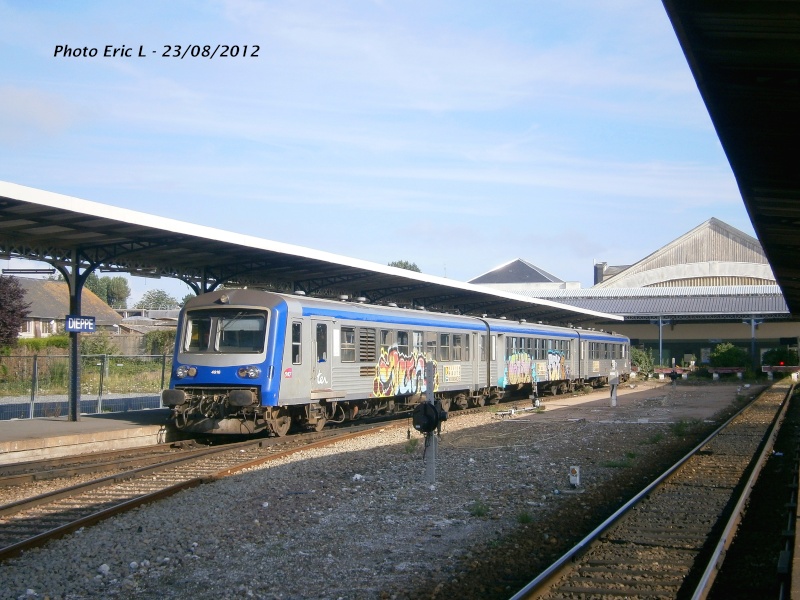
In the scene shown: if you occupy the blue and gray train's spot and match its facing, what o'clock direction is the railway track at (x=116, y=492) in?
The railway track is roughly at 11 o'clock from the blue and gray train.

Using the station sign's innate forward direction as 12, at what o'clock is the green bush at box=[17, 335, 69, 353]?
The green bush is roughly at 6 o'clock from the station sign.

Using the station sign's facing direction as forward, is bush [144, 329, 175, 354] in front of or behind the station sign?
behind

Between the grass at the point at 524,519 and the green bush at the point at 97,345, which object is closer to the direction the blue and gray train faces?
the grass

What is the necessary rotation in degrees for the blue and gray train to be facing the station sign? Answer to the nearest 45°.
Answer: approximately 45° to its right

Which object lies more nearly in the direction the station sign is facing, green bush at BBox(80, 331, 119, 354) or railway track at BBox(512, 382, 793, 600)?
the railway track

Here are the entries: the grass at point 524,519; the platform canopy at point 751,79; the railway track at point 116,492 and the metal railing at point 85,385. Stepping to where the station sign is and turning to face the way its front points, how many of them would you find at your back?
1

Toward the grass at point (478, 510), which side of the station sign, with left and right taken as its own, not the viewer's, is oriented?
front

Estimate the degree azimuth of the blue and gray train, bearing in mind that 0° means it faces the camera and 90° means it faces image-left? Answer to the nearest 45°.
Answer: approximately 45°

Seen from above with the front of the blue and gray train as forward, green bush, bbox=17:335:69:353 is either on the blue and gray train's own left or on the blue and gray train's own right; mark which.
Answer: on the blue and gray train's own right

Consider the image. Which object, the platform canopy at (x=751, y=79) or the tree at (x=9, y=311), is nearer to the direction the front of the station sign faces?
the platform canopy

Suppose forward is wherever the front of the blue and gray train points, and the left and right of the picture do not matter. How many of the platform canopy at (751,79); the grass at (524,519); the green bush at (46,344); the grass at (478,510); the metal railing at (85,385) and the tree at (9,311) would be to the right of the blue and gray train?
3

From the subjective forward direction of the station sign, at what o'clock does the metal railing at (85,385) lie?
The metal railing is roughly at 6 o'clock from the station sign.

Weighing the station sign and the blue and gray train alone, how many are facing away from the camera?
0
